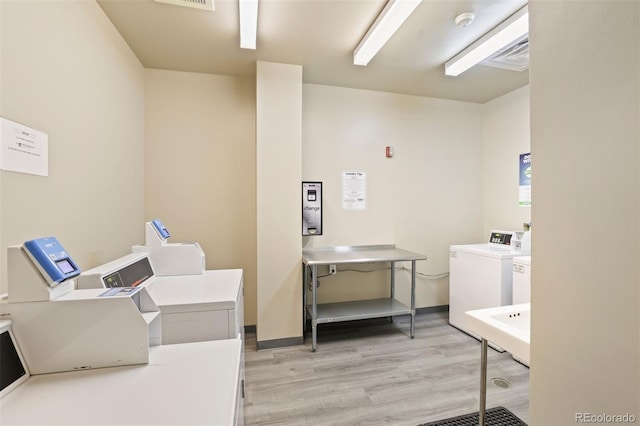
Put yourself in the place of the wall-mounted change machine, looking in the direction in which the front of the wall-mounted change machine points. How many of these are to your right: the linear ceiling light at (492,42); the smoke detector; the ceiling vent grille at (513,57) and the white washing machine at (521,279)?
0

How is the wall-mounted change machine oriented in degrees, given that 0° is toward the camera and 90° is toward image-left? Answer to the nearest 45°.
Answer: approximately 0°

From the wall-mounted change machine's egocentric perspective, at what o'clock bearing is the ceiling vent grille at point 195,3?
The ceiling vent grille is roughly at 1 o'clock from the wall-mounted change machine.

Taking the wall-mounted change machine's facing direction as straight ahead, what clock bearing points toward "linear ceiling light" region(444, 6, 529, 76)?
The linear ceiling light is roughly at 10 o'clock from the wall-mounted change machine.

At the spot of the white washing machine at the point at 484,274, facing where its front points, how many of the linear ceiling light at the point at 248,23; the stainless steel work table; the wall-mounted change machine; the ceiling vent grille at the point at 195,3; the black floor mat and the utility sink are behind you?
0

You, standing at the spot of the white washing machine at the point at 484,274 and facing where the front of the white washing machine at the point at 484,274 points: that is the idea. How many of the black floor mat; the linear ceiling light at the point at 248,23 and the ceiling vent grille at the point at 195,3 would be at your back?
0

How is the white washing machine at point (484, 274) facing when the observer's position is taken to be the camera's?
facing the viewer and to the left of the viewer

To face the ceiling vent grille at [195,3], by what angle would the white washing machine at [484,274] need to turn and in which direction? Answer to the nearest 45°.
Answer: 0° — it already faces it

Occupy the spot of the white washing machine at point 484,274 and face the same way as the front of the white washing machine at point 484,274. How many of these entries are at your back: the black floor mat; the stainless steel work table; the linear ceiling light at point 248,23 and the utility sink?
0

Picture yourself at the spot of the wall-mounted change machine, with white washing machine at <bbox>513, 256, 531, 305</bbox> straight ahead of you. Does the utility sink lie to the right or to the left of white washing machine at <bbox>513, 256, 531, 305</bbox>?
right

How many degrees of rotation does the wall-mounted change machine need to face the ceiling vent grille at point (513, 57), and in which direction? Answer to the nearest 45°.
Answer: approximately 45° to its left

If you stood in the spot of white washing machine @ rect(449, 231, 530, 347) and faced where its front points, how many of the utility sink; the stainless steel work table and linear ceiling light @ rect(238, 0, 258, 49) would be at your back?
0

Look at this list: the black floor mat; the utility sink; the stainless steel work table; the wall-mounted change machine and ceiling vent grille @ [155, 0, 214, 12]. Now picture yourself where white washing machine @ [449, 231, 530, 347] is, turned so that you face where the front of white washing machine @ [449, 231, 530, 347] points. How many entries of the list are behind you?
0

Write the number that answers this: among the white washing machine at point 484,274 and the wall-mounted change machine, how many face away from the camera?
0

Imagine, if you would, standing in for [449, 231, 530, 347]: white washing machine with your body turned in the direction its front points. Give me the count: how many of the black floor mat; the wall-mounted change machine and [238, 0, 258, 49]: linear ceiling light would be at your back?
0
